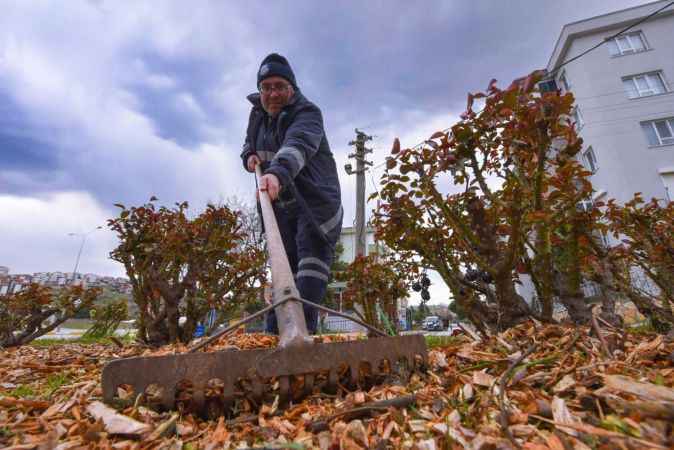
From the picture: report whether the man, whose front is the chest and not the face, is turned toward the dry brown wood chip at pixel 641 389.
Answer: no

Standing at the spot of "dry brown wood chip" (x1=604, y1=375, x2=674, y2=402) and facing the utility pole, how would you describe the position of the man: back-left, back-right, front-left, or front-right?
front-left

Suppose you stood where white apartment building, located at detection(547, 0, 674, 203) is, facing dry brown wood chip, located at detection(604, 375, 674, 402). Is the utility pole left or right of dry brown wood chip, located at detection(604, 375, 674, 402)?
right

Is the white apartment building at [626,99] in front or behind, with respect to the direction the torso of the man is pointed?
behind

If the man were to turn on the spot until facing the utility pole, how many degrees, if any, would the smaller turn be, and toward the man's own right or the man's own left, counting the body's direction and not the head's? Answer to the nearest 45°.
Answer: approximately 135° to the man's own right

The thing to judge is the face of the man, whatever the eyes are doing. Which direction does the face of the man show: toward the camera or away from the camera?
toward the camera

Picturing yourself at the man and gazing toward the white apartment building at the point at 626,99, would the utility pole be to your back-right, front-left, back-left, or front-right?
front-left

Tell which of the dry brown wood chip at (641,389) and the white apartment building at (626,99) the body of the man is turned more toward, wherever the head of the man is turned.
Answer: the dry brown wood chip
